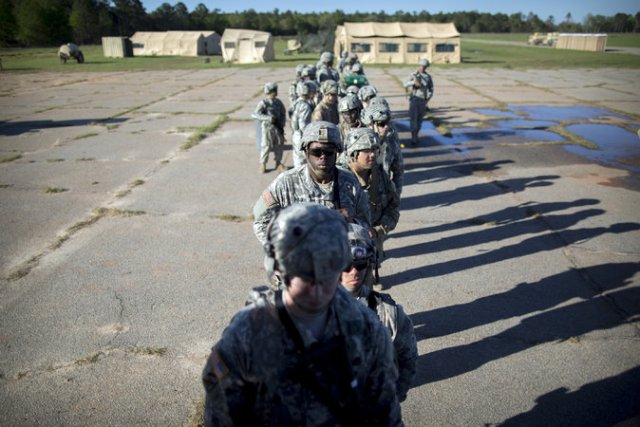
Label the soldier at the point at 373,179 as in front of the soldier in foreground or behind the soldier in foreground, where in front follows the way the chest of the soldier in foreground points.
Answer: behind

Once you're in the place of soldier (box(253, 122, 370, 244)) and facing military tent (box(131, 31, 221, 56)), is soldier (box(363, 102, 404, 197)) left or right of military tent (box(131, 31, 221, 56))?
right

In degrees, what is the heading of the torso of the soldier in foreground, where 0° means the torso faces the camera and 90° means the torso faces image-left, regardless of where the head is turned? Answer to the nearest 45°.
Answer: approximately 0°

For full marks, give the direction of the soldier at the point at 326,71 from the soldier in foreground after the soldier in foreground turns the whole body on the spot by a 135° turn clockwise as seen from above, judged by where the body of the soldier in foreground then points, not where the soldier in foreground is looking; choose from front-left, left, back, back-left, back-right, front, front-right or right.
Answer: front-right

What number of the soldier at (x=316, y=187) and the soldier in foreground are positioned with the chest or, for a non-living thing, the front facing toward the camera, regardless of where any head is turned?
2

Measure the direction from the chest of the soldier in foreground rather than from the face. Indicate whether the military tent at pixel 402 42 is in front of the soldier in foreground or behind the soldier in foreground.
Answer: behind

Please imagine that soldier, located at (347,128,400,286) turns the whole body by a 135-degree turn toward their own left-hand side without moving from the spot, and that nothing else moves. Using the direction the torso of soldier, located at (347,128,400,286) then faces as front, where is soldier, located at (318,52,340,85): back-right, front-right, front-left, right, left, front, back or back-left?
front

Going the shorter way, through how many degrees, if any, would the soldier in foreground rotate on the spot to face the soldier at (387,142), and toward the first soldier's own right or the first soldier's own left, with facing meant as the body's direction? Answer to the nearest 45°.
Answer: approximately 180°
